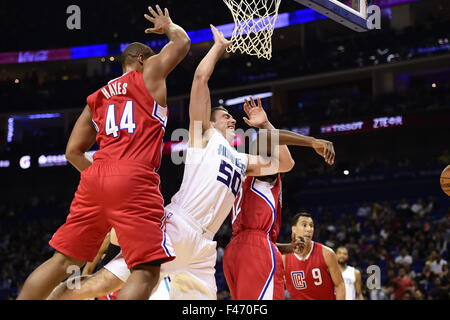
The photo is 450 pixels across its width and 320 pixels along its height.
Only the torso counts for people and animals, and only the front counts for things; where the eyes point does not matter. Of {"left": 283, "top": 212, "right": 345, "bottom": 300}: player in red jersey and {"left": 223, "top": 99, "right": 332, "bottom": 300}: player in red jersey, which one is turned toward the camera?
{"left": 283, "top": 212, "right": 345, "bottom": 300}: player in red jersey

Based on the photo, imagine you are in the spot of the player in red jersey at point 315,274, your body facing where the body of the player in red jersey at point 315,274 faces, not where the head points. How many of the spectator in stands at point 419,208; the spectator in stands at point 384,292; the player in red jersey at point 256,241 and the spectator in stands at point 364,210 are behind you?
3

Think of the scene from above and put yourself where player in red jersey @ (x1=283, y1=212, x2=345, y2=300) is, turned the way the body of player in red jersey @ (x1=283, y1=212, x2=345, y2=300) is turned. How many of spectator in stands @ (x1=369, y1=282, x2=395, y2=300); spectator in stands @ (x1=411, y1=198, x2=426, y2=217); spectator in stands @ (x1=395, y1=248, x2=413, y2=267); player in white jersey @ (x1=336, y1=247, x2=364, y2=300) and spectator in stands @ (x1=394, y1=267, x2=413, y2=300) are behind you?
5

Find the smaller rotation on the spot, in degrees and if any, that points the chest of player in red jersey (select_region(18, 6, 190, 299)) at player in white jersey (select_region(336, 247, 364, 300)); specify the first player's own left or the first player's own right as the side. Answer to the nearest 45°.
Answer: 0° — they already face them

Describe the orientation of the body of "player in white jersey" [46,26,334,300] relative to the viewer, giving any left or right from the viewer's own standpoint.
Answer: facing the viewer and to the right of the viewer

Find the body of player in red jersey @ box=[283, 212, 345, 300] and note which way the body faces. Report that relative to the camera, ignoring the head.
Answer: toward the camera

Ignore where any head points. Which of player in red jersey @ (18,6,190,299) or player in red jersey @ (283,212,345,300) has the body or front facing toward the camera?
player in red jersey @ (283,212,345,300)

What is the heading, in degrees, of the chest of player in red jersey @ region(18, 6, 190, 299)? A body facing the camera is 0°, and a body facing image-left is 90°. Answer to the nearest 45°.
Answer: approximately 225°

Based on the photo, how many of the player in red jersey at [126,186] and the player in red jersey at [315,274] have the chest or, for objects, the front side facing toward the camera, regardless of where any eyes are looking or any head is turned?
1

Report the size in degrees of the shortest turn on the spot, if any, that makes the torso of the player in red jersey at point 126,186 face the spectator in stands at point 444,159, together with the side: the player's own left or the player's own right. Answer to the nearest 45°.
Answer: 0° — they already face them

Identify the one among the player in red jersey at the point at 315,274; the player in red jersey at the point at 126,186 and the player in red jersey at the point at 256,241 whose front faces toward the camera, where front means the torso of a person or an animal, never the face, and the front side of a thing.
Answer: the player in red jersey at the point at 315,274

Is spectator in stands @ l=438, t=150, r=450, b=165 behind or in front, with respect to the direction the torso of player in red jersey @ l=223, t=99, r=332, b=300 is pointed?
in front

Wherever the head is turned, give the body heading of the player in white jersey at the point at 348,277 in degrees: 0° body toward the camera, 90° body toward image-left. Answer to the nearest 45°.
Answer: approximately 45°

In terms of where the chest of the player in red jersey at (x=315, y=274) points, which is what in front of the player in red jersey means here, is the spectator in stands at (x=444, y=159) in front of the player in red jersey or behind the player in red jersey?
behind

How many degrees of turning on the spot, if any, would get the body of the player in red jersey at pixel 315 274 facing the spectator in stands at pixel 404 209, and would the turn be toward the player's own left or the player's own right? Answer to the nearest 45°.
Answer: approximately 180°

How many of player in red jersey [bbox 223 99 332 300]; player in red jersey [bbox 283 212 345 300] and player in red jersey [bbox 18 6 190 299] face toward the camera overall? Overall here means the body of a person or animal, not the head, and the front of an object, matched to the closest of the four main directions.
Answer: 1

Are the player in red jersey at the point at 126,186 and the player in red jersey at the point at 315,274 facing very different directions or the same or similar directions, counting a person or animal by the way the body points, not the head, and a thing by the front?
very different directions
